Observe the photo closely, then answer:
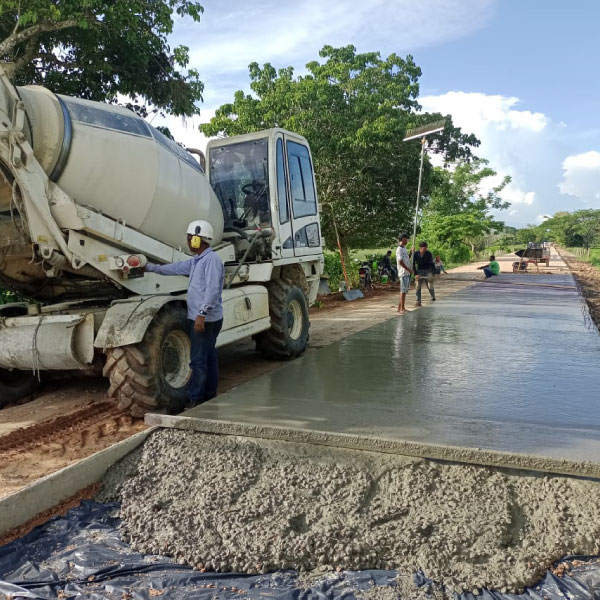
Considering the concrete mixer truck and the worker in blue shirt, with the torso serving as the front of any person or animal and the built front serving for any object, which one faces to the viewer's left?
the worker in blue shirt

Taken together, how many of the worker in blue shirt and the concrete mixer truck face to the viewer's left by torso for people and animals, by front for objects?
1

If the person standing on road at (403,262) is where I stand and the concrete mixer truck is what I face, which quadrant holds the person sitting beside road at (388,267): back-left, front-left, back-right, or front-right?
back-right

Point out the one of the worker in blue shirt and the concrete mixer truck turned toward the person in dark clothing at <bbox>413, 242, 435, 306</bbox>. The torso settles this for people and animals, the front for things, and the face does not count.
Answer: the concrete mixer truck

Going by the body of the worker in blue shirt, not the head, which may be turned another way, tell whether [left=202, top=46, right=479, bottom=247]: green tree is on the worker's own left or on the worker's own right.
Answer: on the worker's own right

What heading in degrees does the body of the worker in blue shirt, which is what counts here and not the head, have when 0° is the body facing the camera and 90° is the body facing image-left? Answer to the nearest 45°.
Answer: approximately 90°

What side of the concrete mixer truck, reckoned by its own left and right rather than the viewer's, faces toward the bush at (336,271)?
front

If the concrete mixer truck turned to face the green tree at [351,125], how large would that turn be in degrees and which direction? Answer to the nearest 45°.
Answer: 0° — it already faces it

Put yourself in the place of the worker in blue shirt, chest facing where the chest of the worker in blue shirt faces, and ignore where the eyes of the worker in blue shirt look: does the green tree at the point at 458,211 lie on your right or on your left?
on your right

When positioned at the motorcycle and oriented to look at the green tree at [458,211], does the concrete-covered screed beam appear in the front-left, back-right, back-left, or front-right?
back-right

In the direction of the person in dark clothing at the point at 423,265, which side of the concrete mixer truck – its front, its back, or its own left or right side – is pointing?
front

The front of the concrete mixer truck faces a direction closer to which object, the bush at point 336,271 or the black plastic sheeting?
the bush

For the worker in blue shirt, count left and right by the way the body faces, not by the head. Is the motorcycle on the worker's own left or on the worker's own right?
on the worker's own right

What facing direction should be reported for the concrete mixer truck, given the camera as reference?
facing away from the viewer and to the right of the viewer

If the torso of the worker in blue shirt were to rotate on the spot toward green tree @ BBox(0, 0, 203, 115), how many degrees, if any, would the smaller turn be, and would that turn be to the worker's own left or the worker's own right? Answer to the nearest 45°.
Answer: approximately 90° to the worker's own right
